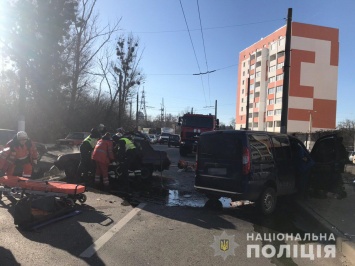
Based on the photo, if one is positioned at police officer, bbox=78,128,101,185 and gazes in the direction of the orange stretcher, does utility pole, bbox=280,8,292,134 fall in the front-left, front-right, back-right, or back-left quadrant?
back-left

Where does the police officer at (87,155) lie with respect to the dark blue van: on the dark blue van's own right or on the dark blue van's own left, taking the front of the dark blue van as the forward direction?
on the dark blue van's own left

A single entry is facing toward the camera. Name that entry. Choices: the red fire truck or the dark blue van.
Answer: the red fire truck

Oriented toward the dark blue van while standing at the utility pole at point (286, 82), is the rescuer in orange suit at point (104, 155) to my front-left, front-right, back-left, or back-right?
front-right

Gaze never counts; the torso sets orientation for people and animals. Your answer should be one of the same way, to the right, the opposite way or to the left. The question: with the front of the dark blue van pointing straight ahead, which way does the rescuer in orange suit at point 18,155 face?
to the right

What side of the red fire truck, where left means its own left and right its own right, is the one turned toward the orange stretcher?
front

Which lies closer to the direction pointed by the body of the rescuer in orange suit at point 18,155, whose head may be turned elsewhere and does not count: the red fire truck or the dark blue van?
the dark blue van

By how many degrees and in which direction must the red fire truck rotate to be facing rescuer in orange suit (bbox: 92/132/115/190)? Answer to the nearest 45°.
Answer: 0° — it already faces them

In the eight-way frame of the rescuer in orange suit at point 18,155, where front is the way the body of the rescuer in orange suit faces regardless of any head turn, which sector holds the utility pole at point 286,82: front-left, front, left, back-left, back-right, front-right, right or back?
left

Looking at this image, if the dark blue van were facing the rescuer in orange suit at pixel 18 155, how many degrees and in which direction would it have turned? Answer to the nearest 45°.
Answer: approximately 135° to its left

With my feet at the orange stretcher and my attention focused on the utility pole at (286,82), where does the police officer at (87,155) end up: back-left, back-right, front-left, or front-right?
front-left

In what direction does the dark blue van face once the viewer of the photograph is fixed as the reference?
facing away from the viewer and to the right of the viewer
